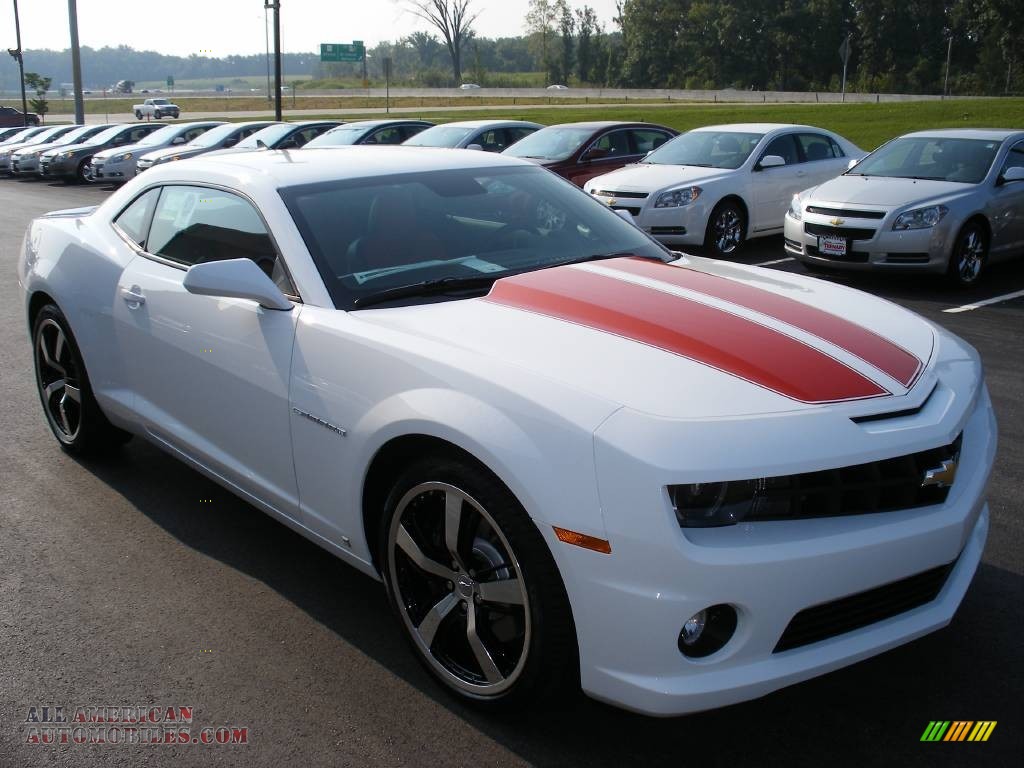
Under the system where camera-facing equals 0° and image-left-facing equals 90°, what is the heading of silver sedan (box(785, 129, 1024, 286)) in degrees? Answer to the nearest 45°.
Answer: approximately 45°

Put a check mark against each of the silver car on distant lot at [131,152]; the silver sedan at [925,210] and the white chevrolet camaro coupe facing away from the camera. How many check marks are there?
0

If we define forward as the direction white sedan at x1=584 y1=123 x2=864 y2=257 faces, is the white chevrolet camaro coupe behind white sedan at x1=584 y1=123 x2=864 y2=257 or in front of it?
in front

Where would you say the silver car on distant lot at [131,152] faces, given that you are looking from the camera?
facing the viewer and to the left of the viewer

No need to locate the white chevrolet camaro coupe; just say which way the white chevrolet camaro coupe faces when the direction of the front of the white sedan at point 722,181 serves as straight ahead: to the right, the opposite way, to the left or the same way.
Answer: to the left

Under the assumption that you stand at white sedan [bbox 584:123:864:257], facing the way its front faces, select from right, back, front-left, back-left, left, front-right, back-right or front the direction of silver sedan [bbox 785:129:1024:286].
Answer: left

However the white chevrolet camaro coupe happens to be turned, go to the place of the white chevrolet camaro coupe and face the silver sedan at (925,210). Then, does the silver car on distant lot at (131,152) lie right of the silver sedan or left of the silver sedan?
left

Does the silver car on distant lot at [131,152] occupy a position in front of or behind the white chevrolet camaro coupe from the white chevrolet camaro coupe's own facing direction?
behind

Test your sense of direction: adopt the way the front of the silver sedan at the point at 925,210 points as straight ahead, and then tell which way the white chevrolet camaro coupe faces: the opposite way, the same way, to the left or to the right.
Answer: to the left

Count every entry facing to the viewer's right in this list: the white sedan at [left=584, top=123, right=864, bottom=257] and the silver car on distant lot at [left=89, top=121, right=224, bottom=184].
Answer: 0

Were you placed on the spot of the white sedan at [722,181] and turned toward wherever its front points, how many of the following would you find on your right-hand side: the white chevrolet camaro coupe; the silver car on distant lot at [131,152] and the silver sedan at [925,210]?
1

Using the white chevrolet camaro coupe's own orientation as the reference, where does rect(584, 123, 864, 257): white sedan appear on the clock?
The white sedan is roughly at 8 o'clock from the white chevrolet camaro coupe.

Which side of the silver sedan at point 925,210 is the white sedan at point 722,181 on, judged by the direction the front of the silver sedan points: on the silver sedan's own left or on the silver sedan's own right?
on the silver sedan's own right
